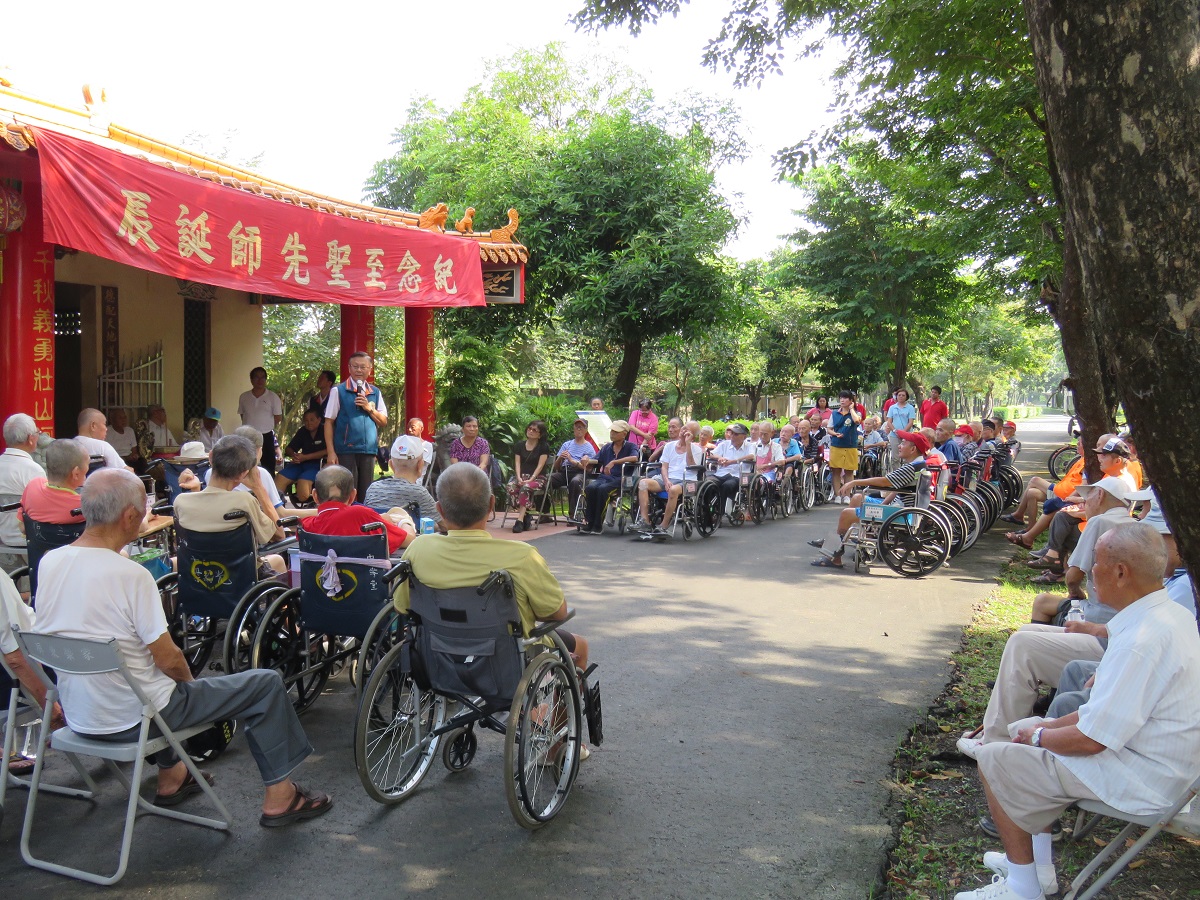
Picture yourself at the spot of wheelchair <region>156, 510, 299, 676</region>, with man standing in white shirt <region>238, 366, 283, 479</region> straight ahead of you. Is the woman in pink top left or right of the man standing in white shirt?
right

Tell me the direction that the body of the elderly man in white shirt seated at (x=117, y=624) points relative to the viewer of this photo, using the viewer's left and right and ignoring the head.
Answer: facing away from the viewer and to the right of the viewer

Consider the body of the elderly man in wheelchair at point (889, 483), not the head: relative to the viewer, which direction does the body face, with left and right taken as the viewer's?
facing to the left of the viewer

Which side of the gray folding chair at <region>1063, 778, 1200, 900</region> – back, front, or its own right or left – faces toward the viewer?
left

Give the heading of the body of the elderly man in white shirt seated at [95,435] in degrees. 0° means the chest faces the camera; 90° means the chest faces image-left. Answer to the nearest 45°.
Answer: approximately 225°

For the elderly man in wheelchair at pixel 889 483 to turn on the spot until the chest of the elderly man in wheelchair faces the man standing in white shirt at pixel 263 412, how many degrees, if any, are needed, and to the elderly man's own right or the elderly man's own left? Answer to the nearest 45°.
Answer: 0° — they already face them

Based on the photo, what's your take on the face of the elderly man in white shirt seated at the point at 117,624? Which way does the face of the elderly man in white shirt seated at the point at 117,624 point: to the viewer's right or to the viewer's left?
to the viewer's right

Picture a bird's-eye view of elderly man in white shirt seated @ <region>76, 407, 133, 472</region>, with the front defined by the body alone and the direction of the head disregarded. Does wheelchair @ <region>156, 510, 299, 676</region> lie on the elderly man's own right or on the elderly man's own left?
on the elderly man's own right

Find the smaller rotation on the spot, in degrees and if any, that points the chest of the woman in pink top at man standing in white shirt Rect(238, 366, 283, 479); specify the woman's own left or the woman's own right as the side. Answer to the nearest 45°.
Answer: approximately 90° to the woman's own right

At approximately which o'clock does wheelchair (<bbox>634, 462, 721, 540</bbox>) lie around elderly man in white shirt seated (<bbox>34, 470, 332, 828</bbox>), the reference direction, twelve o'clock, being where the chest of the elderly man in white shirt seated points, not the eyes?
The wheelchair is roughly at 12 o'clock from the elderly man in white shirt seated.

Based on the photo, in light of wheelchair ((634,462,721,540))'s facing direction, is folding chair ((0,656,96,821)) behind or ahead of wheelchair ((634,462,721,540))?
ahead

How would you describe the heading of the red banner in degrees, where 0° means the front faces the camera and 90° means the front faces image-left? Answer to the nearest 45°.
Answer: approximately 315°

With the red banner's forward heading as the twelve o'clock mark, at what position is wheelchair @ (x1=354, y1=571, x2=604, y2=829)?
The wheelchair is roughly at 1 o'clock from the red banner.

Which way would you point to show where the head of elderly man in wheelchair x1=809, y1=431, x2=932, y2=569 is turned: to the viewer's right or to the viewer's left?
to the viewer's left

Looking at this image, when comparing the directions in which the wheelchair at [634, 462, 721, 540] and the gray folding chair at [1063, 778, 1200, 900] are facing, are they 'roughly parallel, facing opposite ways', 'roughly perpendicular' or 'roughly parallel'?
roughly perpendicular

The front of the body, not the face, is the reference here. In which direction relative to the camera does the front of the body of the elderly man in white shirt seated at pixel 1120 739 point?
to the viewer's left

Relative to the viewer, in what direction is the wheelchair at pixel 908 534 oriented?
to the viewer's left
